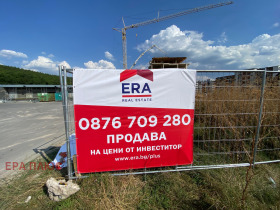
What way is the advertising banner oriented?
toward the camera
